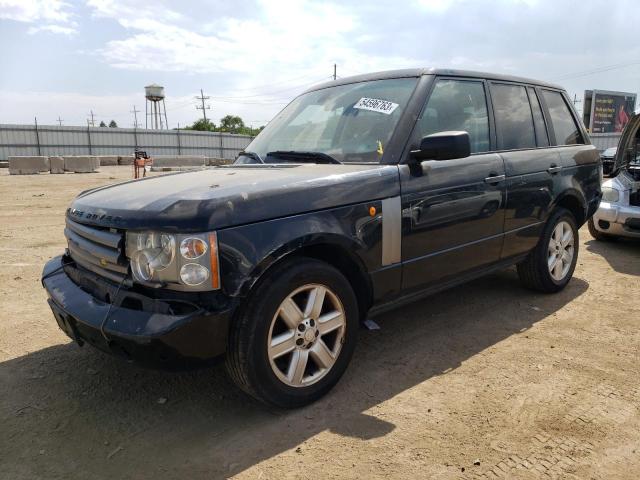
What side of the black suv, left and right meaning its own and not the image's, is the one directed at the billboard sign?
back

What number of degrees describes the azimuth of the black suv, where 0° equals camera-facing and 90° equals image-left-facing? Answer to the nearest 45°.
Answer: approximately 45°

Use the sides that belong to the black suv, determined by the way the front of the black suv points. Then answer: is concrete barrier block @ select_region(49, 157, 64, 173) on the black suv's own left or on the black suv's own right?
on the black suv's own right

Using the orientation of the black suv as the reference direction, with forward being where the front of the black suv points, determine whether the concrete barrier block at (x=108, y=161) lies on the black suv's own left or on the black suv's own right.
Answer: on the black suv's own right

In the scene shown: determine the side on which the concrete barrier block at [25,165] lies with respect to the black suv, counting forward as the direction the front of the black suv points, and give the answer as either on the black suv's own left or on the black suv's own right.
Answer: on the black suv's own right

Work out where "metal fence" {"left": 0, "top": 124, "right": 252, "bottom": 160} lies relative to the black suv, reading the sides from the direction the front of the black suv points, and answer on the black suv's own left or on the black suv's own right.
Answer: on the black suv's own right

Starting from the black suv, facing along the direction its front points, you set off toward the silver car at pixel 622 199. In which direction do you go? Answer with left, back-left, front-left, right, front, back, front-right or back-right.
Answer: back
